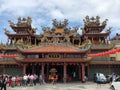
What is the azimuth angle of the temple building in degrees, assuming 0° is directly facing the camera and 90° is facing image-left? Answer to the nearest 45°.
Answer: approximately 0°
